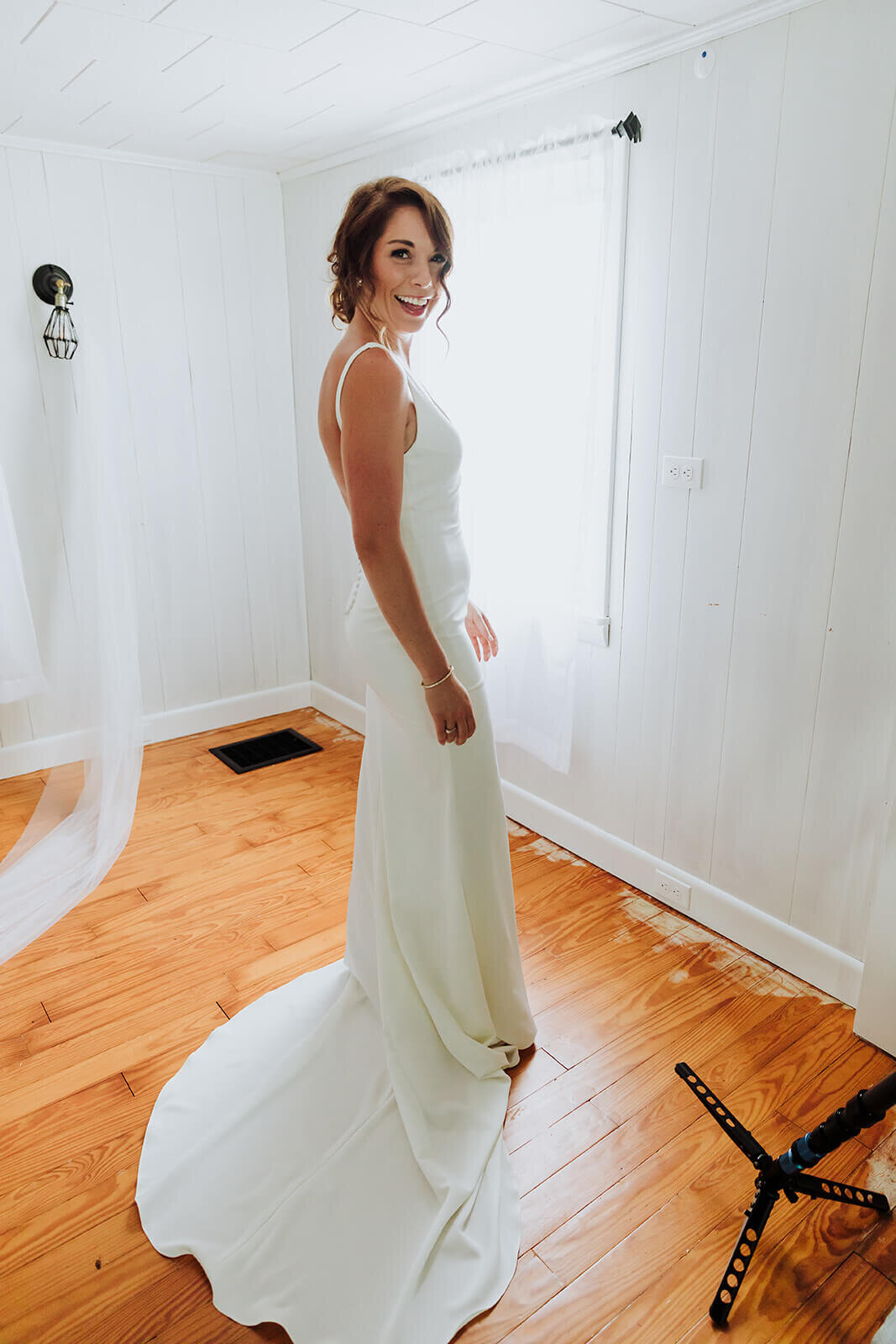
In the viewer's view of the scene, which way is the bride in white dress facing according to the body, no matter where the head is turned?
to the viewer's right

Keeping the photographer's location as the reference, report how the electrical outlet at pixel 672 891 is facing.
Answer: facing the viewer and to the left of the viewer

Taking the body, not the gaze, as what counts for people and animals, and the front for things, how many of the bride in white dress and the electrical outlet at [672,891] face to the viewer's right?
1

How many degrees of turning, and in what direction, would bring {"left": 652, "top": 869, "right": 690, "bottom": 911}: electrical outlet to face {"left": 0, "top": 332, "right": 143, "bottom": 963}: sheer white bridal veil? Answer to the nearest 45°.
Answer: approximately 45° to its right

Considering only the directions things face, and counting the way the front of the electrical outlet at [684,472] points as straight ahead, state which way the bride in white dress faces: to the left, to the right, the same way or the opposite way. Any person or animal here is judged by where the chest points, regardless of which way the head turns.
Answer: the opposite way

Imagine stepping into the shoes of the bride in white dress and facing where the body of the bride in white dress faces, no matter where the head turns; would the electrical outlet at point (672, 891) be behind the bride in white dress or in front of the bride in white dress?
in front

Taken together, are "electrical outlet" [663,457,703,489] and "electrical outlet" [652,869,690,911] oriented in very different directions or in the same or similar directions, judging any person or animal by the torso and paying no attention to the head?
same or similar directions

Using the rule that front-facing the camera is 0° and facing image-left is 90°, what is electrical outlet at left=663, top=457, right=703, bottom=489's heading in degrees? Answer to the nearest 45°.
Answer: approximately 45°

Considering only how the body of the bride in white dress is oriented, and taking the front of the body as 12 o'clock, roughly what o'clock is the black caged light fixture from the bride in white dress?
The black caged light fixture is roughly at 8 o'clock from the bride in white dress.

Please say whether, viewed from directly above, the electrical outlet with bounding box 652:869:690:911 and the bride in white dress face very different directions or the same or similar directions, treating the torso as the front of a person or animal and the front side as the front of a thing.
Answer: very different directions

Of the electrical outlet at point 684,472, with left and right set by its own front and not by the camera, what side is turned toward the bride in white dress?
front

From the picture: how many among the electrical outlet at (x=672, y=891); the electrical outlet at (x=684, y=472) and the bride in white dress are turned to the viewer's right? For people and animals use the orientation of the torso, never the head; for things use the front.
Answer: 1

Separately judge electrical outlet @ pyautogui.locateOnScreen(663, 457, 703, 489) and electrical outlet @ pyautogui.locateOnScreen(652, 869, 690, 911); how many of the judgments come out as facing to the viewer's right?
0

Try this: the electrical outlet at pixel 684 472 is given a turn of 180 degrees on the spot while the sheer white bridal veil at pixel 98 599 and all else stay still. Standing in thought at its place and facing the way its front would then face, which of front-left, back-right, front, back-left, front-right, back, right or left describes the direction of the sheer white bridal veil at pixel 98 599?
back-left
